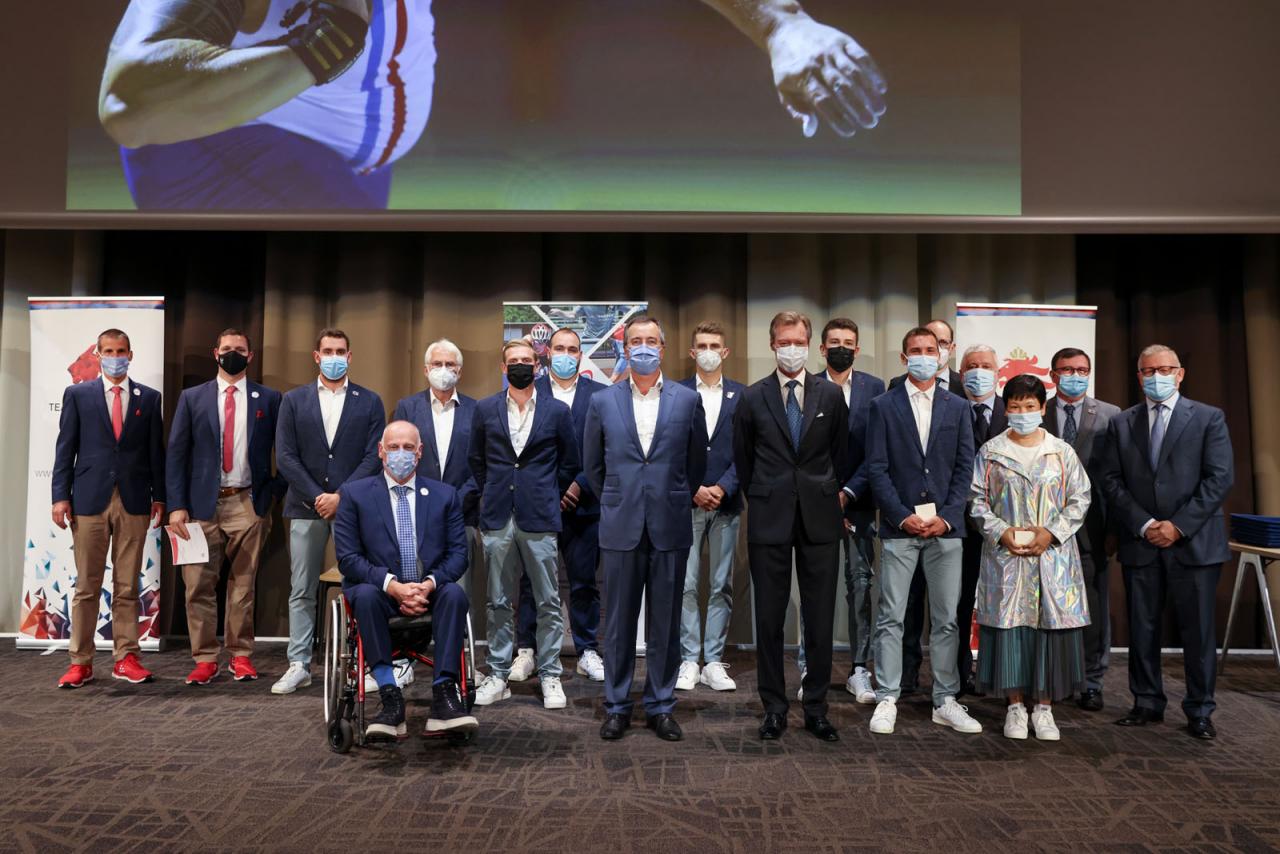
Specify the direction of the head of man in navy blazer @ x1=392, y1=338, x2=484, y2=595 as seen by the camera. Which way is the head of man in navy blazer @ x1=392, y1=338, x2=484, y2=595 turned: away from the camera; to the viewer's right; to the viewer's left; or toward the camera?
toward the camera

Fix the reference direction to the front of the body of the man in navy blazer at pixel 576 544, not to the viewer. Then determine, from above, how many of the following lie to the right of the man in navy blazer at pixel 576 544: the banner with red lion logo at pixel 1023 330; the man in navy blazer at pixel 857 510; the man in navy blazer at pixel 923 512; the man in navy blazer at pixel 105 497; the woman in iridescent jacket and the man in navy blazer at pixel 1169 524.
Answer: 1

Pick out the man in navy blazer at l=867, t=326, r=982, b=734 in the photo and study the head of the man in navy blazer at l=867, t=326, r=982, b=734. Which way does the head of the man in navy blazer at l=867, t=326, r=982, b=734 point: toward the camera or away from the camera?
toward the camera

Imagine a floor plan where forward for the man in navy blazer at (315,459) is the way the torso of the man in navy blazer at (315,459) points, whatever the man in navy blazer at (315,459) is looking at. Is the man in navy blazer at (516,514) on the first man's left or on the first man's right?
on the first man's left

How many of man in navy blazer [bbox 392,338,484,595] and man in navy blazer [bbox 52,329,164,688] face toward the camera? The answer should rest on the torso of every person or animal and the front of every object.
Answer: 2

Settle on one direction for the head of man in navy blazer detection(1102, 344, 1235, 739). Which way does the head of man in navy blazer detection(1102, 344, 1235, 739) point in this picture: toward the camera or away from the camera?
toward the camera

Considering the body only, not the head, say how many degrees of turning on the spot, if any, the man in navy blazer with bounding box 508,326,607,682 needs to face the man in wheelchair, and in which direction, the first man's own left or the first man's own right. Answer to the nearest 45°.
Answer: approximately 45° to the first man's own right

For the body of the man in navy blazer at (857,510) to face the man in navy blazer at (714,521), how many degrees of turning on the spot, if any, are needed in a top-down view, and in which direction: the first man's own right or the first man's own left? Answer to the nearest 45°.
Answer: approximately 90° to the first man's own right

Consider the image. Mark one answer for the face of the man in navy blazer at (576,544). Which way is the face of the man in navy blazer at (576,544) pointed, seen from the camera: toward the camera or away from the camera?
toward the camera

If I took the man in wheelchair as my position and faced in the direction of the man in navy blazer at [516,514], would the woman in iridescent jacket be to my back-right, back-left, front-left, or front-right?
front-right

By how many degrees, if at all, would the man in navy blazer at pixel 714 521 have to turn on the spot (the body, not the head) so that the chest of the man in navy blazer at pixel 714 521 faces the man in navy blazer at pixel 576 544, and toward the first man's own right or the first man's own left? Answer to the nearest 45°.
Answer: approximately 90° to the first man's own right

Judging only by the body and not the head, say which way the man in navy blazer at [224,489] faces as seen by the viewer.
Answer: toward the camera

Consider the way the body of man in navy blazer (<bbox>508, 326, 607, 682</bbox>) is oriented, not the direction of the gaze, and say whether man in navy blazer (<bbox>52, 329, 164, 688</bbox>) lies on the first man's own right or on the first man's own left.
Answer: on the first man's own right

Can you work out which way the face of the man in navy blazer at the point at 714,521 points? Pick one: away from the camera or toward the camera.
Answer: toward the camera

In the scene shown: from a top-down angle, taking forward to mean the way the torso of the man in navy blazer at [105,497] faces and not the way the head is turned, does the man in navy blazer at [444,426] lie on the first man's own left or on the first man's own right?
on the first man's own left

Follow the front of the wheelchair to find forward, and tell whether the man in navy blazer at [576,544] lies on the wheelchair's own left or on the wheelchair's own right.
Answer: on the wheelchair's own left

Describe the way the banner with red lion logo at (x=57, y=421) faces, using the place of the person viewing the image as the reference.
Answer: facing the viewer
